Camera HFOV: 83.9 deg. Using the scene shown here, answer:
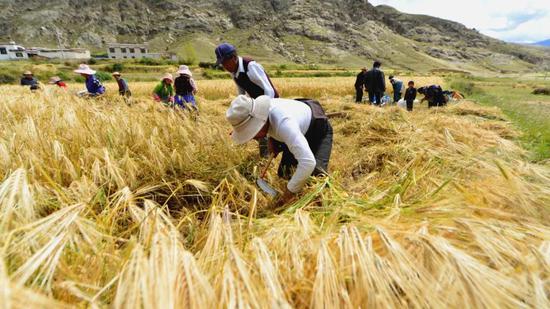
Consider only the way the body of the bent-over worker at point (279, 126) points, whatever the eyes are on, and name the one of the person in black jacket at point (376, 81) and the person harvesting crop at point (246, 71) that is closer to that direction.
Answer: the person harvesting crop

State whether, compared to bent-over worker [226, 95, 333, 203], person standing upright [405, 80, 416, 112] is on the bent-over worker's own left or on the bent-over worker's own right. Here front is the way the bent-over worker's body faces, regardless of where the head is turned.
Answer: on the bent-over worker's own right

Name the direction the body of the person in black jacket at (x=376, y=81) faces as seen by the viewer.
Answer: away from the camera

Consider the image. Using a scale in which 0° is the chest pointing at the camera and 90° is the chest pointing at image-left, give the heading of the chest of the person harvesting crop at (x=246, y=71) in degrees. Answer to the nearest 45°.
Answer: approximately 45°

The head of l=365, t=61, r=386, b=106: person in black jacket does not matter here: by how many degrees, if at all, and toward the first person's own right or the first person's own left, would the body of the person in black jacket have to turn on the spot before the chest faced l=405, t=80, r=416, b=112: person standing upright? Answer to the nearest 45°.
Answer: approximately 90° to the first person's own right

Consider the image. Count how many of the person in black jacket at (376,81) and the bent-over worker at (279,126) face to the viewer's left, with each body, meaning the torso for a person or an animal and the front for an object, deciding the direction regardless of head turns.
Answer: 1

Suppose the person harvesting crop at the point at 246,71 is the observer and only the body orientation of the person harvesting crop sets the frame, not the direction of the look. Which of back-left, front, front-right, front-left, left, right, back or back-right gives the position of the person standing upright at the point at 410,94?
back

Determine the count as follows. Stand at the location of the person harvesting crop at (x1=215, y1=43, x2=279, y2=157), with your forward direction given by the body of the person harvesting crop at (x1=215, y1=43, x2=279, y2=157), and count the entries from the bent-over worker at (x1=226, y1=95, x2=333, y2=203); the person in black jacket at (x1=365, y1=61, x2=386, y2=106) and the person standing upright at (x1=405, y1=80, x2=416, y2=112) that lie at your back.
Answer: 2

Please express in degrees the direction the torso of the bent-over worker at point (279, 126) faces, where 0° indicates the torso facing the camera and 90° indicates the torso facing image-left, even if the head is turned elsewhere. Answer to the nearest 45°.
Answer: approximately 90°
